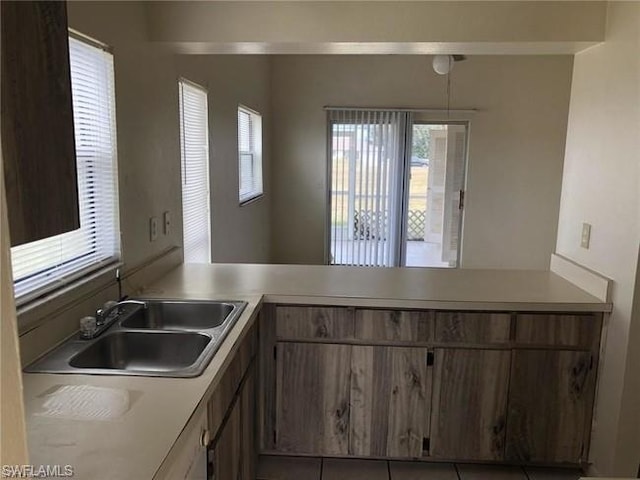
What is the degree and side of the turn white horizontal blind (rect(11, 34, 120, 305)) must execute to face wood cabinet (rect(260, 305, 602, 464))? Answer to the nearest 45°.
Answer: approximately 45° to its left

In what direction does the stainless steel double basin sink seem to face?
to the viewer's right

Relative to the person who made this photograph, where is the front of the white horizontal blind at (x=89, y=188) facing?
facing the viewer and to the right of the viewer

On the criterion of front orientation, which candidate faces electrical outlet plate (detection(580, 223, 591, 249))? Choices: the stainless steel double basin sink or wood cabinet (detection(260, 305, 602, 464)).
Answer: the stainless steel double basin sink

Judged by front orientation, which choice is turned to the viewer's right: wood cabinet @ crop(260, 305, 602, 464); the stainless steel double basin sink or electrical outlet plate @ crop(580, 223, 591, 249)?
the stainless steel double basin sink

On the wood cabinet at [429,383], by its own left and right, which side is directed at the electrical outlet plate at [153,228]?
right

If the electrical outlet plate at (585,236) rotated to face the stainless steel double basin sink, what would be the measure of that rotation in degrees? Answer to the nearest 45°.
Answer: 0° — it already faces it

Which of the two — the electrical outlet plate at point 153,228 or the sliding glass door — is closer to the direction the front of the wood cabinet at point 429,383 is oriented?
the electrical outlet plate

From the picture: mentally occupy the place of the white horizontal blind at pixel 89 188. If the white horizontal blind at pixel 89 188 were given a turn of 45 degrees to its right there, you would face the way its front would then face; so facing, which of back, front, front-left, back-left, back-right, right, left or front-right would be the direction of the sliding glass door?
back-left

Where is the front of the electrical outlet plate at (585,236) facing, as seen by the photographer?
facing the viewer and to the left of the viewer

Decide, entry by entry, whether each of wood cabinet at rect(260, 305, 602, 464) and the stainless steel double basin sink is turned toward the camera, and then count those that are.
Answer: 1

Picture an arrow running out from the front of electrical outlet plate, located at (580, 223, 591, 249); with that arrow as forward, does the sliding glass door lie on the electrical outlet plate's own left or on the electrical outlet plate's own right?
on the electrical outlet plate's own right
